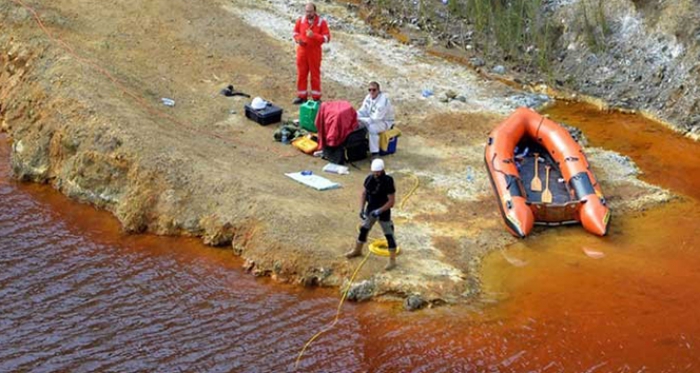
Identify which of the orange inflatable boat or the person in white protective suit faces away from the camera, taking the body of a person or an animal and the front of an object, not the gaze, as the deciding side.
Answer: the orange inflatable boat

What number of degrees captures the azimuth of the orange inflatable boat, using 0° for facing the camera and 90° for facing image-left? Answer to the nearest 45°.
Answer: approximately 180°

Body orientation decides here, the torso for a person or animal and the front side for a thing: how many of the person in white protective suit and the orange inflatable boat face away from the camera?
1

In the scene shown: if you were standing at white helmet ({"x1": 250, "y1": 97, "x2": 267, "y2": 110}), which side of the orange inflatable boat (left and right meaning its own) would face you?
left

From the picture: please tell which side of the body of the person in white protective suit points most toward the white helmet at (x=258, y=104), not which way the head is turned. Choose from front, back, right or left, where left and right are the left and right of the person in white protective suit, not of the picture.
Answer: right

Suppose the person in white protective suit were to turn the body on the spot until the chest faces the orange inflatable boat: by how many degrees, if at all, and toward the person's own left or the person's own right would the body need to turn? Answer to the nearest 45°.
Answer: approximately 135° to the person's own left

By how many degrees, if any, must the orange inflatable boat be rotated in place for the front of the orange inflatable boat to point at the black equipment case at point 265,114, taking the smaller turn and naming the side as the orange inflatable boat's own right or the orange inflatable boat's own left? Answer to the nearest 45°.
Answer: approximately 90° to the orange inflatable boat's own left

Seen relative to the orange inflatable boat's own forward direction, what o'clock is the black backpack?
The black backpack is roughly at 9 o'clock from the orange inflatable boat.

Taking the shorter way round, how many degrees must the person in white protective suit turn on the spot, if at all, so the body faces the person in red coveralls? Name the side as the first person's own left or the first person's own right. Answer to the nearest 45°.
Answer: approximately 90° to the first person's own right

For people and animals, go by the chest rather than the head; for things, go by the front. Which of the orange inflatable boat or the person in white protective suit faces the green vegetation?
the orange inflatable boat
